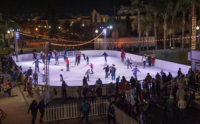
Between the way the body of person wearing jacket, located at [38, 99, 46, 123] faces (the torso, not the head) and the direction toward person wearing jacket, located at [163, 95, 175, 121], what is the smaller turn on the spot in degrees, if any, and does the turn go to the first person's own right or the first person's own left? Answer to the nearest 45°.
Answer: approximately 90° to the first person's own right

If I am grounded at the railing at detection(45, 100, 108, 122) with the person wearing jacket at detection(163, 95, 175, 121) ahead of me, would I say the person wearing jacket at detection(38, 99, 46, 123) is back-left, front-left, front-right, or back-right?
back-right

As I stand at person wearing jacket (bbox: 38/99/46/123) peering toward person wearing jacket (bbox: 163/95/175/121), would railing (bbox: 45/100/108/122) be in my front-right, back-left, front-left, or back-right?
front-left

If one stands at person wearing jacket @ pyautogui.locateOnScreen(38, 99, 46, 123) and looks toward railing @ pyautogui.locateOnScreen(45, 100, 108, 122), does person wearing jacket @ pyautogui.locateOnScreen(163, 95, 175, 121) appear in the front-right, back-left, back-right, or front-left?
front-right

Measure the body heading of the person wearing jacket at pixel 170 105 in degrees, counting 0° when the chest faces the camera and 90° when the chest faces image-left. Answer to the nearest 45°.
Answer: approximately 180°

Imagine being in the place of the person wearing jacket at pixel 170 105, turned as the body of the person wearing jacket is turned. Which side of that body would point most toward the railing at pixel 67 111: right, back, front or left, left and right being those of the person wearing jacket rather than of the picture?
left

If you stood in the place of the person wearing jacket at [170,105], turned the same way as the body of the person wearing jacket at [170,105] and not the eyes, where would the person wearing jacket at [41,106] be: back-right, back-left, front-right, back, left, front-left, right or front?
left

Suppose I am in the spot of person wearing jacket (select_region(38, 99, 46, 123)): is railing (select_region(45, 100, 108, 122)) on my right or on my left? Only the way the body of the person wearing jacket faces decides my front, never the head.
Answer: on my right

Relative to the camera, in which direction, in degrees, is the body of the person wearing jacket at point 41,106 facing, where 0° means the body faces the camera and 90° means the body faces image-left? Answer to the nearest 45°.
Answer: approximately 180°
